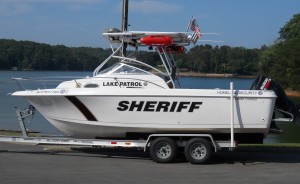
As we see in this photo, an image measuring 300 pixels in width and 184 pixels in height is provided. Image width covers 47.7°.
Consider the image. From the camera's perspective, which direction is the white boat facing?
to the viewer's left
